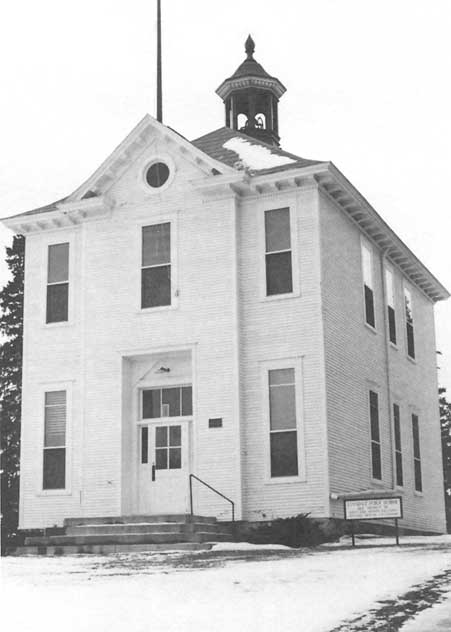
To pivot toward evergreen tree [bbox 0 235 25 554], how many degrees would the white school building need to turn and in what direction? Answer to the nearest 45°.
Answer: approximately 90° to its right

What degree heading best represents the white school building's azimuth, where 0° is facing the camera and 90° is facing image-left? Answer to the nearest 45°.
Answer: approximately 45°
